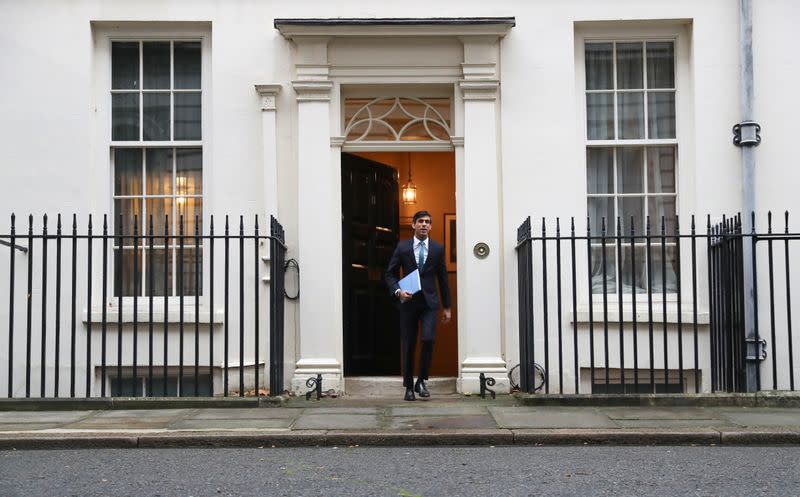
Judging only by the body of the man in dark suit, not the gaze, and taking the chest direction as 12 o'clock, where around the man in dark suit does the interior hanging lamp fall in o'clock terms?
The interior hanging lamp is roughly at 6 o'clock from the man in dark suit.

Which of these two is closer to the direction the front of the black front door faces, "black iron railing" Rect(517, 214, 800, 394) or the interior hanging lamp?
the black iron railing

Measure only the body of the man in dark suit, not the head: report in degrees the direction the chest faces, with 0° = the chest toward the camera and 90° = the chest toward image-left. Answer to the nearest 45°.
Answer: approximately 0°

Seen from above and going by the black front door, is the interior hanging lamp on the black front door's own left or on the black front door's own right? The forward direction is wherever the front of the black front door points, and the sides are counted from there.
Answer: on the black front door's own left
